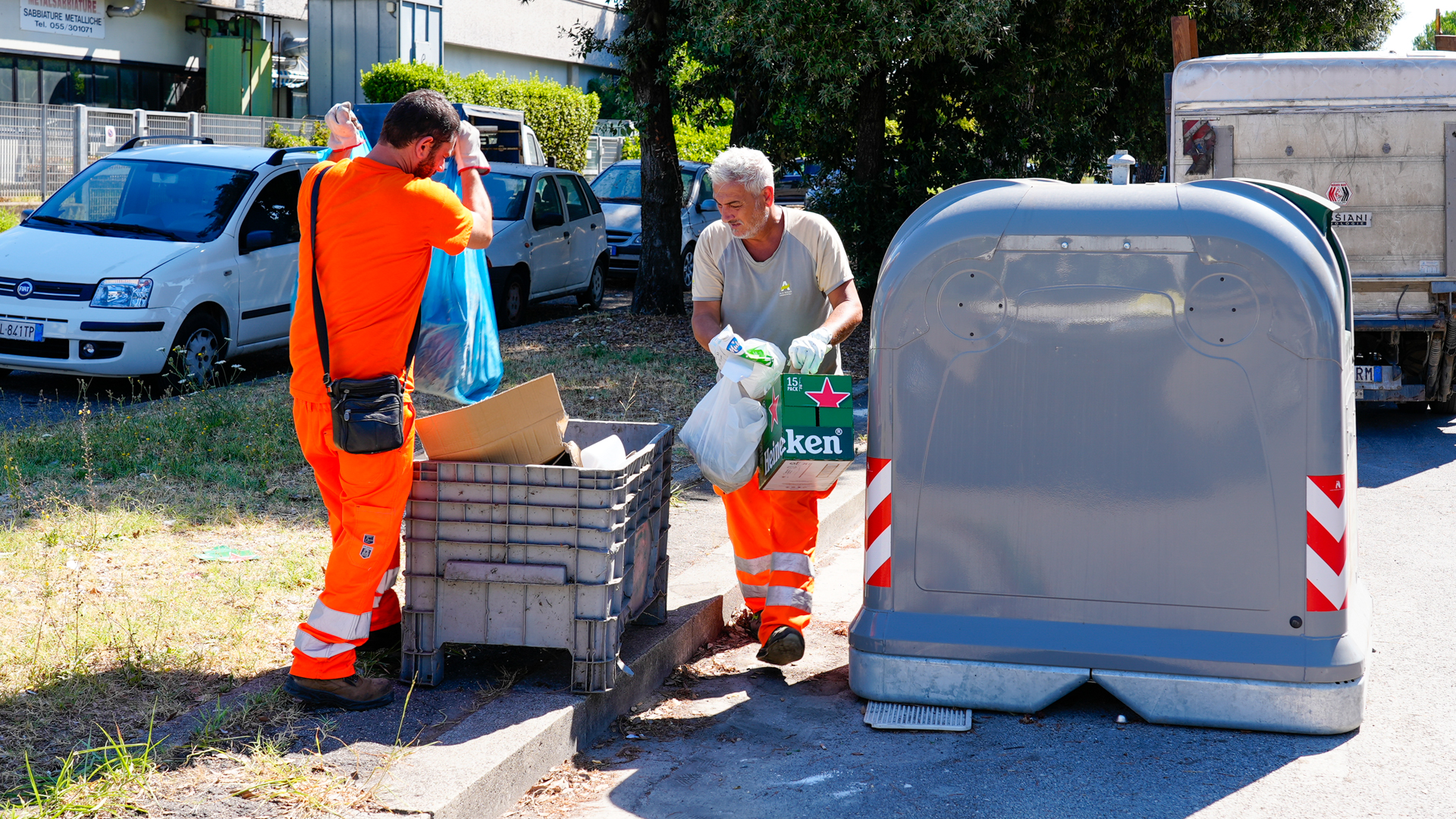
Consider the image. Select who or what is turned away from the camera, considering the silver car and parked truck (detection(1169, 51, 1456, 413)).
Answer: the parked truck

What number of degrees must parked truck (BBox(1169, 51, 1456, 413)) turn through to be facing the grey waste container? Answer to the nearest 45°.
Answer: approximately 180°

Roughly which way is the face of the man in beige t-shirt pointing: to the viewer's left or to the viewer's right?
to the viewer's left

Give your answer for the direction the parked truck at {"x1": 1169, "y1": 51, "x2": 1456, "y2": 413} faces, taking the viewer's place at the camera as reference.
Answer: facing away from the viewer

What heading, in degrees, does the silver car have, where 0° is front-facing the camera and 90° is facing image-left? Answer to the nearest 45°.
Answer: approximately 45°

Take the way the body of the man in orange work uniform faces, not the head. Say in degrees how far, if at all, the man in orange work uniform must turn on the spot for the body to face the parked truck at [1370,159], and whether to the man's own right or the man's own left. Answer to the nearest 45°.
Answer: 0° — they already face it

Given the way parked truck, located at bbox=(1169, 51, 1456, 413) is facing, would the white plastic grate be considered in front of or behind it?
behind

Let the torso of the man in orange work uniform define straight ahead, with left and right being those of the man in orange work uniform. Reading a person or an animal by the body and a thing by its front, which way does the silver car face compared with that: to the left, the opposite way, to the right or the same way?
the opposite way

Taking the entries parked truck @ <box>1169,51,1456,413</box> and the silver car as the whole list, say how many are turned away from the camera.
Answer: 1

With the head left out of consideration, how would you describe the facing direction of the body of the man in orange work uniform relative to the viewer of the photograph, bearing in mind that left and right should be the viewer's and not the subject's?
facing away from the viewer and to the right of the viewer

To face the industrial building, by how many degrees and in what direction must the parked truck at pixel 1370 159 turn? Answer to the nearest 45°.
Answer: approximately 45° to its left
